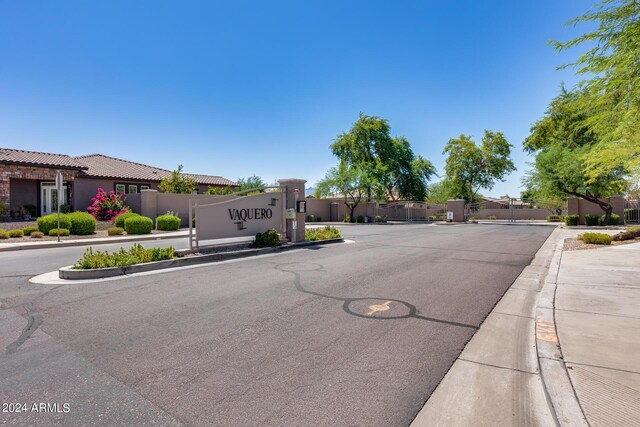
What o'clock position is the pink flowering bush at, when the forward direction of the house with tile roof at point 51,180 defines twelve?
The pink flowering bush is roughly at 12 o'clock from the house with tile roof.

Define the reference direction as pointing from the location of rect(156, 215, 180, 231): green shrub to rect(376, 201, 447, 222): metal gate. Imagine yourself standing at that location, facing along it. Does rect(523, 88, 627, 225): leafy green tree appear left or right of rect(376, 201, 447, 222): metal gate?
right

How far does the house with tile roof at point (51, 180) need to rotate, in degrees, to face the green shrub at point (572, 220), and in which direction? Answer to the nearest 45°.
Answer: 0° — it already faces it

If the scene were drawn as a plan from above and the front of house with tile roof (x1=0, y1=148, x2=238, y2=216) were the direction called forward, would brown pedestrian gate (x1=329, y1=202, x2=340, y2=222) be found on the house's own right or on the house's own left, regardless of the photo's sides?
on the house's own left

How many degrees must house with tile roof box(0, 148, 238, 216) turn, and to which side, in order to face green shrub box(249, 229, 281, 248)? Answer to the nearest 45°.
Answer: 0° — it already faces it

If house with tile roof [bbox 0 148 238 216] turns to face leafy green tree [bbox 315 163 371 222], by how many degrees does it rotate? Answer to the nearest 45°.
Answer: approximately 45° to its left

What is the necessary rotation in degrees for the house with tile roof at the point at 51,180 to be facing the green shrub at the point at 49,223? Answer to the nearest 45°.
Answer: approximately 45° to its right

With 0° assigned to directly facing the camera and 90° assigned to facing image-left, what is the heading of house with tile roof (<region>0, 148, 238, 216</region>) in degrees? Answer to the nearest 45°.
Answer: approximately 315°
